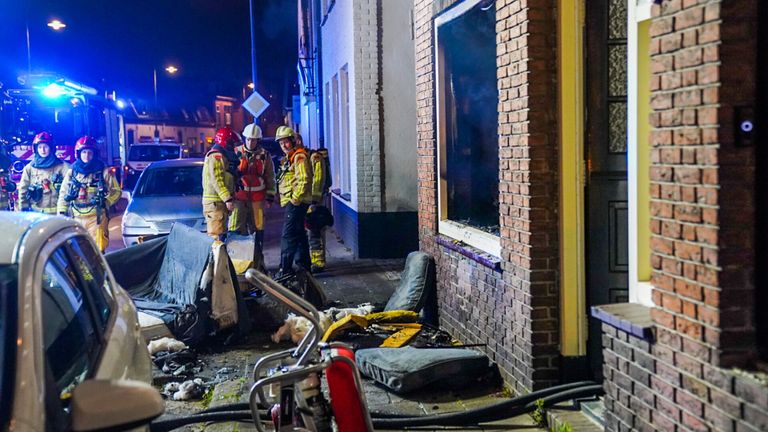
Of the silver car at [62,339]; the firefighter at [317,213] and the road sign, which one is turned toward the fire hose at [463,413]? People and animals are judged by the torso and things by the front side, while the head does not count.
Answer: the road sign

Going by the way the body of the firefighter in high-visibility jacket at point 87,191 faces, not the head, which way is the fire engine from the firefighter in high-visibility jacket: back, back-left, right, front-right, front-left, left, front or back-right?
back

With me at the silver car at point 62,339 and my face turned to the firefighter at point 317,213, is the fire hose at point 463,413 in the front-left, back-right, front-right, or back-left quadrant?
front-right

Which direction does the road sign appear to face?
toward the camera

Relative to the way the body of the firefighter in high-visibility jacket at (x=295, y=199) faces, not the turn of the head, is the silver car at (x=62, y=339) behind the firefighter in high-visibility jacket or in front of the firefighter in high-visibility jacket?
in front

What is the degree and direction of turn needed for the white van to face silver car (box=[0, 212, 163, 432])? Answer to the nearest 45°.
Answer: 0° — it already faces it

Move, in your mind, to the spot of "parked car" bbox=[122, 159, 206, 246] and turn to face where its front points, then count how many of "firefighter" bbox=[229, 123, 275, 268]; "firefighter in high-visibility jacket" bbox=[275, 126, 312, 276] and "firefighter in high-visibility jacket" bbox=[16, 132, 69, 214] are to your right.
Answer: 1

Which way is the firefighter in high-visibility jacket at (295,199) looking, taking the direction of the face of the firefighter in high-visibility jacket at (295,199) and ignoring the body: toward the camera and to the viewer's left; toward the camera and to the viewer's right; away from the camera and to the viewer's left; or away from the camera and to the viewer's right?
toward the camera and to the viewer's left

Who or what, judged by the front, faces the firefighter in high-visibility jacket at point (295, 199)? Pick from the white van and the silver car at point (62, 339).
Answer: the white van

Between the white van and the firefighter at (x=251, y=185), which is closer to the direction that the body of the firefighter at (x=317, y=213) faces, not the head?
the firefighter

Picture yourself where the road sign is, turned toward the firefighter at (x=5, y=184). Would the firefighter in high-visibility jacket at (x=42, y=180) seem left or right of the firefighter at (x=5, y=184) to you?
left

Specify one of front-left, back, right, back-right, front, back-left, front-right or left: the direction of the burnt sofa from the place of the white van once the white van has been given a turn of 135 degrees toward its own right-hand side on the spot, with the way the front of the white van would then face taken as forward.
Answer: back-left

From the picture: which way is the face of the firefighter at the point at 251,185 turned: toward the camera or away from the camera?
toward the camera

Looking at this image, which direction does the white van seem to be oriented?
toward the camera

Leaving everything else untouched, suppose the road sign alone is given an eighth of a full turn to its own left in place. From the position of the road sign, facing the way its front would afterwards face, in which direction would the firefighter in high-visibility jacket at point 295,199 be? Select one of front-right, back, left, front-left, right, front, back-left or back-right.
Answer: front-right

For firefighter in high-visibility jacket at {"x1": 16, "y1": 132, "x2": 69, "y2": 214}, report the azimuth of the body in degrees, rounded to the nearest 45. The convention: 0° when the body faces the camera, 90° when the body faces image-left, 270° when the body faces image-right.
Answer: approximately 0°
